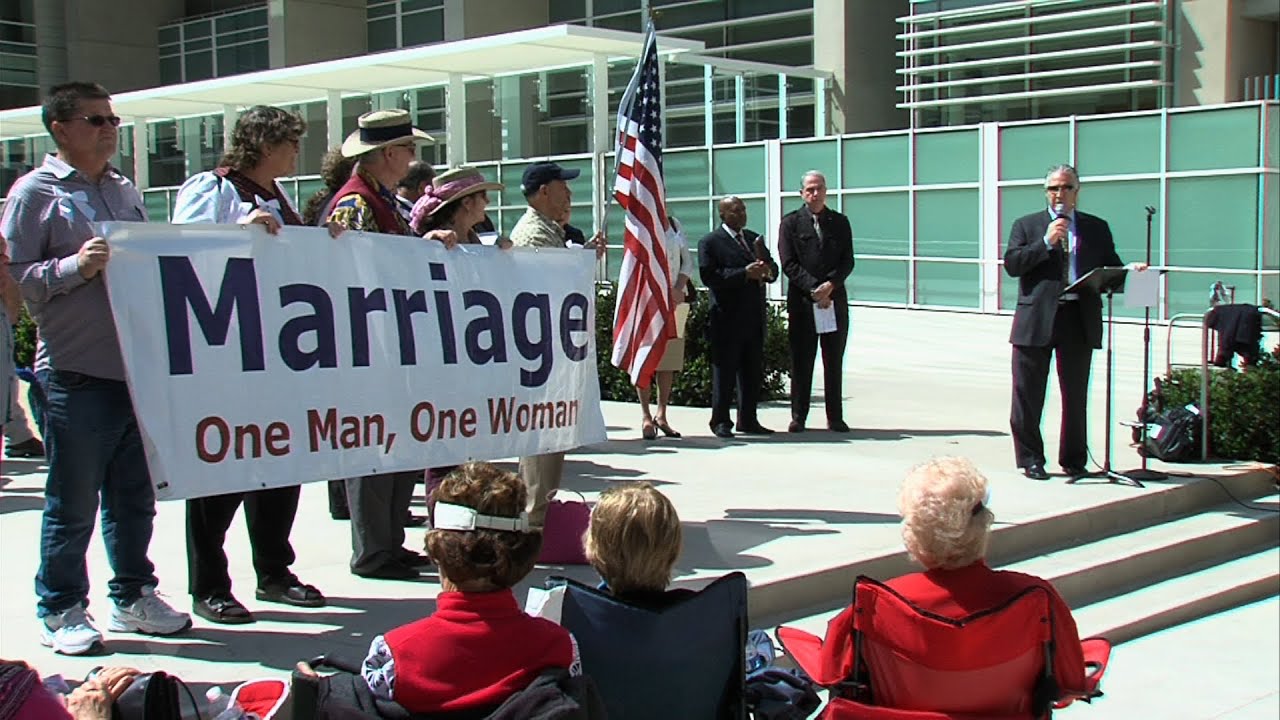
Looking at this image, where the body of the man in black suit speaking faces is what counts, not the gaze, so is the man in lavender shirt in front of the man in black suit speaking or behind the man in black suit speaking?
in front

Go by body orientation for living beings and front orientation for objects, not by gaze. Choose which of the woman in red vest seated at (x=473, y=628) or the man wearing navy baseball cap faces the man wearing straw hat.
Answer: the woman in red vest seated

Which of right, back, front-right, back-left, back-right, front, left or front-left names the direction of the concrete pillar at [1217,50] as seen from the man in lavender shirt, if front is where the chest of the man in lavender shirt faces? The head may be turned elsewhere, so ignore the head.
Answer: left

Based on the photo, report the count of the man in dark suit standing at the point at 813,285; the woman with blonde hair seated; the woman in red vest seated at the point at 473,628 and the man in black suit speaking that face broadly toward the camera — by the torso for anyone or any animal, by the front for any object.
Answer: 2

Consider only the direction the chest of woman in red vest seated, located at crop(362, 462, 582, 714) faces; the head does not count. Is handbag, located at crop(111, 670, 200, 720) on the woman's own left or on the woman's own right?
on the woman's own left

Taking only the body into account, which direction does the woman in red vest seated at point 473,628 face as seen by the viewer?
away from the camera

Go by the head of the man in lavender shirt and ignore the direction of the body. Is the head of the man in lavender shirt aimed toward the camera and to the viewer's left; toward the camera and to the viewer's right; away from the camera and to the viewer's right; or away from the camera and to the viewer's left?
toward the camera and to the viewer's right

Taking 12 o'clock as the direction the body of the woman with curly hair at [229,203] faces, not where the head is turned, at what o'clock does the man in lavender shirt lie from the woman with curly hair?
The man in lavender shirt is roughly at 3 o'clock from the woman with curly hair.

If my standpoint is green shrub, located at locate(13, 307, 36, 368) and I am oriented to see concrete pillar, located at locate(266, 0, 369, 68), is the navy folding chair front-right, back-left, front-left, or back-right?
back-right
